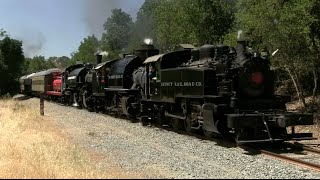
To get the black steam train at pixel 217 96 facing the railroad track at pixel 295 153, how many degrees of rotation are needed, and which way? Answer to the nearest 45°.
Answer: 0° — it already faces it

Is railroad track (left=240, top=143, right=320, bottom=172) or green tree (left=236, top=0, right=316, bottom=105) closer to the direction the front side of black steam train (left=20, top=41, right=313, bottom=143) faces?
the railroad track

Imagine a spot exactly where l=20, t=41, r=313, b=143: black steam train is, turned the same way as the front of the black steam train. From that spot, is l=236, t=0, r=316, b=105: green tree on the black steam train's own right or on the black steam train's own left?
on the black steam train's own left

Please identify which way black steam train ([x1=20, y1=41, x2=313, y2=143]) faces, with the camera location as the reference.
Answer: facing the viewer and to the right of the viewer
